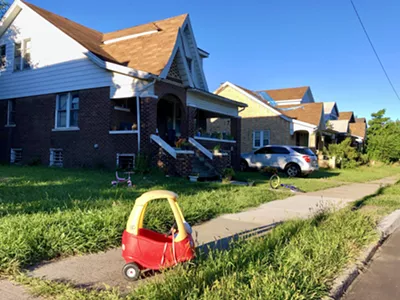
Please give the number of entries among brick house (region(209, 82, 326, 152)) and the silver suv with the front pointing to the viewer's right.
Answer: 1

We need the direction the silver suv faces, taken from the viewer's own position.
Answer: facing away from the viewer and to the left of the viewer

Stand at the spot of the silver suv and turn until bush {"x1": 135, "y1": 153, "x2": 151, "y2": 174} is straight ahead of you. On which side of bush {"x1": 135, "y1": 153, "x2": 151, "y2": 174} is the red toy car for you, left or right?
left

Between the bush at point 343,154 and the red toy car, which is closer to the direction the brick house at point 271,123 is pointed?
the bush

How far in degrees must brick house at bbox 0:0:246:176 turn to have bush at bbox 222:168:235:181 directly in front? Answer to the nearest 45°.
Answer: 0° — it already faces it

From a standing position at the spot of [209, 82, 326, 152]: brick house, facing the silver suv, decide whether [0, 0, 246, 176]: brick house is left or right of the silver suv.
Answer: right

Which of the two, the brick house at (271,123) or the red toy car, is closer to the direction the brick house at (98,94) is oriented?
the red toy car

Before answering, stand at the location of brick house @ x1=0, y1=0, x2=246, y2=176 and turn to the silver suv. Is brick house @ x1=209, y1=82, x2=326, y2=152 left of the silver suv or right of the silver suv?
left

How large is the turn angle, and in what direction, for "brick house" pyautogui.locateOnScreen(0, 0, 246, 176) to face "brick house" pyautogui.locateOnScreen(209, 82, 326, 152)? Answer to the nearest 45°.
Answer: approximately 90° to its left

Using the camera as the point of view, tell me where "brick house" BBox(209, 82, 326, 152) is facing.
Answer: facing to the right of the viewer
